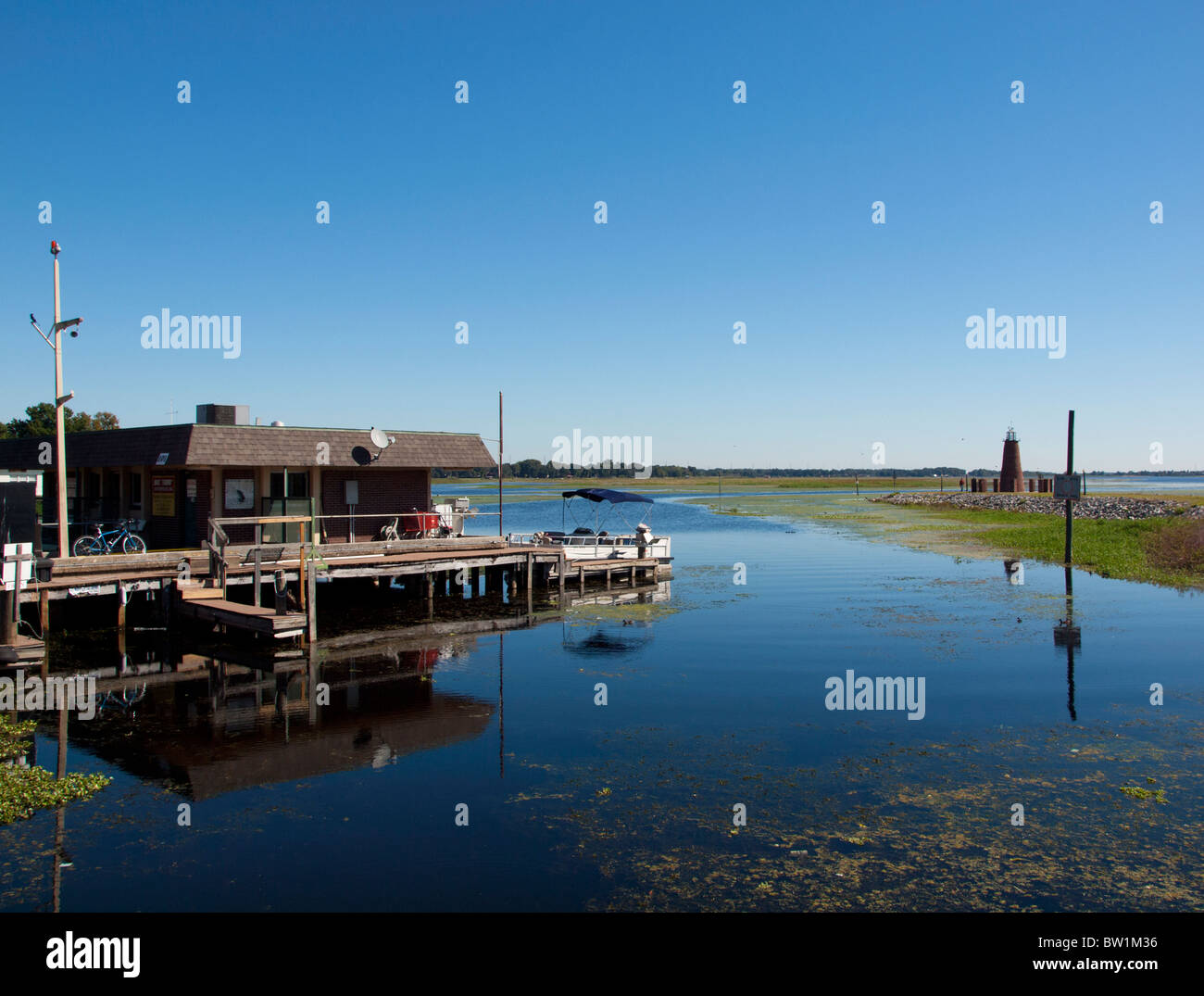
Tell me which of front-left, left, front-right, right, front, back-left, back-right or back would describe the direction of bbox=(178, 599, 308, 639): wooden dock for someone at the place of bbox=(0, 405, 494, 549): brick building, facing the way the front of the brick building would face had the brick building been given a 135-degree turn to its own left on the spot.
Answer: right

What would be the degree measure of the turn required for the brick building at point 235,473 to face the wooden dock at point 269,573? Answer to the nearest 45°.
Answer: approximately 45° to its left

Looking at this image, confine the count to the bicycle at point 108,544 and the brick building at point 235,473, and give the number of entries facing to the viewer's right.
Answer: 1

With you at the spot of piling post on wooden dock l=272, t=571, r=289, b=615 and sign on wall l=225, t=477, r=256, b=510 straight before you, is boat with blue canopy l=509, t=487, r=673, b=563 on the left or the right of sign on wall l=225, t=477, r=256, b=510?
right

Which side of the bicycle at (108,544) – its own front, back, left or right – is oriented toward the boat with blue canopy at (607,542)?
front

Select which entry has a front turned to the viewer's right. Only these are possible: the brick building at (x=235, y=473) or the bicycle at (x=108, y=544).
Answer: the bicycle

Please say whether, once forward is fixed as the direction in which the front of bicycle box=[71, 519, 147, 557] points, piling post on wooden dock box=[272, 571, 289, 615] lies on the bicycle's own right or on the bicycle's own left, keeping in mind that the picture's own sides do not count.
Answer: on the bicycle's own right

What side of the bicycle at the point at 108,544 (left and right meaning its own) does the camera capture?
right

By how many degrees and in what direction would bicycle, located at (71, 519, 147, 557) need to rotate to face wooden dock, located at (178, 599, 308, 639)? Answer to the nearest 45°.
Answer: approximately 90° to its right

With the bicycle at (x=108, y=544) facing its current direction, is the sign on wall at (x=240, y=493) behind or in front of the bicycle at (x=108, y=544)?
in front
